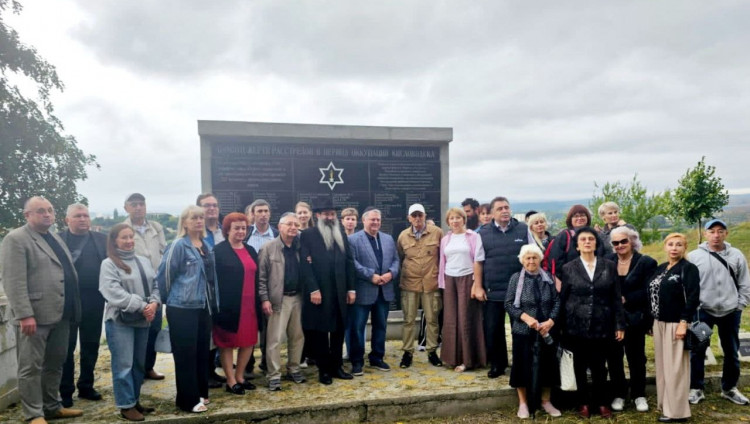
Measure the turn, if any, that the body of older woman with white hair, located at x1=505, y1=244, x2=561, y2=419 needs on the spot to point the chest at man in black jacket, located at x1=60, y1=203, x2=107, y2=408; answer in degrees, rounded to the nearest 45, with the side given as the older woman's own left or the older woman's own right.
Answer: approximately 90° to the older woman's own right

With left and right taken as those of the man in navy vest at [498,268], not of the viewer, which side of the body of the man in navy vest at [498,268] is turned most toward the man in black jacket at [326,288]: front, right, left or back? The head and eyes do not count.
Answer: right

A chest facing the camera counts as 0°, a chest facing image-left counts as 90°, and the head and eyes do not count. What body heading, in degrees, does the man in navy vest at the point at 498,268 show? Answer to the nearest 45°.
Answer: approximately 0°

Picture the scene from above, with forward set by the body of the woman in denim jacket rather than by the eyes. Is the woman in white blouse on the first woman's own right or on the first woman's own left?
on the first woman's own left

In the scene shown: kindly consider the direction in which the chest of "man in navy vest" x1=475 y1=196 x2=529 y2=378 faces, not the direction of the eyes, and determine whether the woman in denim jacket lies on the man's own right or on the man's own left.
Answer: on the man's own right
